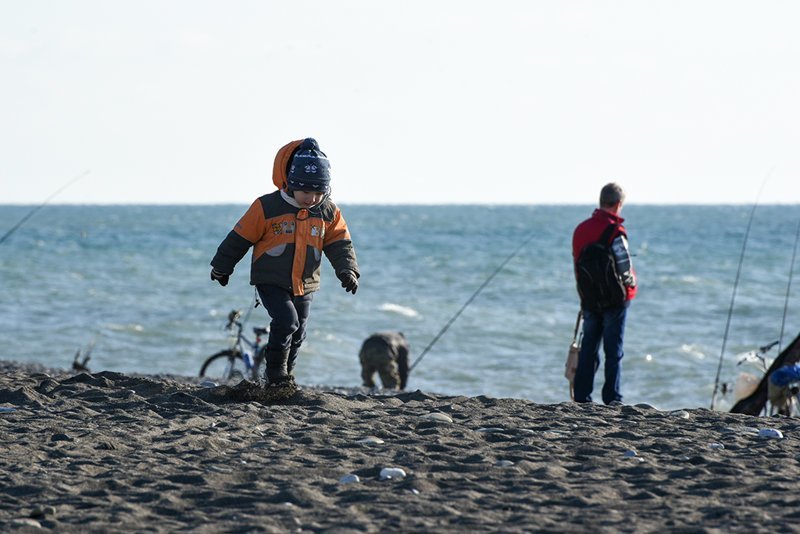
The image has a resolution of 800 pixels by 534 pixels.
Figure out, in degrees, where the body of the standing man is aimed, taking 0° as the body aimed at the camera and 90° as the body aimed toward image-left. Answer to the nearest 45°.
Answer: approximately 225°

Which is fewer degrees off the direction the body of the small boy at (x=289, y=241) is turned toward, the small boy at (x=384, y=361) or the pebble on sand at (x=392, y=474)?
the pebble on sand

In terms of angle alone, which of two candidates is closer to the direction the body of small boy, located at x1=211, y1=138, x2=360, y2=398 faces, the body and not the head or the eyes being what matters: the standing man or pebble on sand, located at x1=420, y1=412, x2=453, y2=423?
the pebble on sand

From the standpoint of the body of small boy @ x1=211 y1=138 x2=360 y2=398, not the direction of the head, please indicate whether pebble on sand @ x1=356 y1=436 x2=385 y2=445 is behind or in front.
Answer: in front

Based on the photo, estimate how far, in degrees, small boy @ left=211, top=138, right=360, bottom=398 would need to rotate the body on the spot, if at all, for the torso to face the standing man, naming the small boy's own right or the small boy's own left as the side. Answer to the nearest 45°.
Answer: approximately 90° to the small boy's own left

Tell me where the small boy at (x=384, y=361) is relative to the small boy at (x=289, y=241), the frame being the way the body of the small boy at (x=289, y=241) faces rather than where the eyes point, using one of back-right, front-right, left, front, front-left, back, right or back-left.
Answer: back-left

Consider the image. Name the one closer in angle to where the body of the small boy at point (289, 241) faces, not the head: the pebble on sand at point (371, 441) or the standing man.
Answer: the pebble on sand

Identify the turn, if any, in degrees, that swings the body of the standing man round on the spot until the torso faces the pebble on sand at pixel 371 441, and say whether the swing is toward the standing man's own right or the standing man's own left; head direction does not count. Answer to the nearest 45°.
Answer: approximately 180°

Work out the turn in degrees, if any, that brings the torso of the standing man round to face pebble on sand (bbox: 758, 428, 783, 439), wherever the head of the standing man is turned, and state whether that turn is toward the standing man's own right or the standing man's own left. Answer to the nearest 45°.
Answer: approximately 90° to the standing man's own right

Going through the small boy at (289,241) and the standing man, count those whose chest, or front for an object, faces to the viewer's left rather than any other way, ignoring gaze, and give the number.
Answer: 0
